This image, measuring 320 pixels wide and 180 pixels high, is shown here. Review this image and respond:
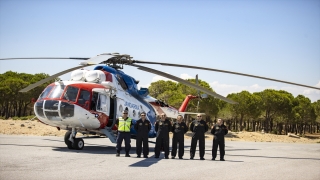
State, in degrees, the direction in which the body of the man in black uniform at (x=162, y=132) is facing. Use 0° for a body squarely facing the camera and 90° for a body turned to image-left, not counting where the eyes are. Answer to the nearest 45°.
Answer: approximately 0°

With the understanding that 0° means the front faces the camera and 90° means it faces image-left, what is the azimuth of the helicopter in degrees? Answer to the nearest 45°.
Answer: approximately 45°

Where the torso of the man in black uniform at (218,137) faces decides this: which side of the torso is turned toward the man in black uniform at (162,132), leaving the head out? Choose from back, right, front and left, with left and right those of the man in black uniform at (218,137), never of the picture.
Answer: right

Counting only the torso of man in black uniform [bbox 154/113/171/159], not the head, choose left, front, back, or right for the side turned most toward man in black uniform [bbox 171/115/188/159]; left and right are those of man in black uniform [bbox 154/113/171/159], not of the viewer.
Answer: left

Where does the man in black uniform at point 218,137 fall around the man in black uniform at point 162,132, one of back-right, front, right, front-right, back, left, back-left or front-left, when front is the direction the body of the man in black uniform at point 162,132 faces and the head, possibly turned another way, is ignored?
left

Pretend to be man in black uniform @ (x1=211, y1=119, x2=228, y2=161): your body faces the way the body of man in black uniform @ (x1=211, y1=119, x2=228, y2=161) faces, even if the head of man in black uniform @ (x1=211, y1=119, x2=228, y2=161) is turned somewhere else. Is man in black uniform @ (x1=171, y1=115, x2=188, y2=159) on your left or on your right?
on your right

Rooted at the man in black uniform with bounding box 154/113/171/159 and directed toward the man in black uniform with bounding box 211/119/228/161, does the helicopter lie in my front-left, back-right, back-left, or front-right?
back-left

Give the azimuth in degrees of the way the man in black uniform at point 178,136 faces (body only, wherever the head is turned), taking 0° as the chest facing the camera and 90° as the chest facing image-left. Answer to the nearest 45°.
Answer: approximately 0°
